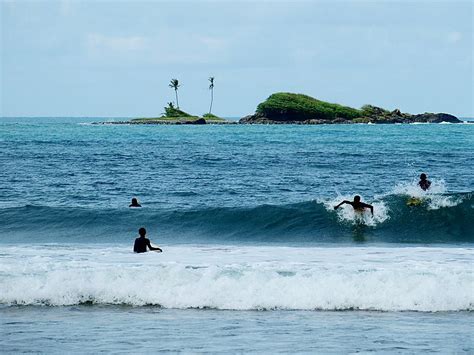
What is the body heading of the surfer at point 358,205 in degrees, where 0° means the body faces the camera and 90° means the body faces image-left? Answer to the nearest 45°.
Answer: approximately 0°

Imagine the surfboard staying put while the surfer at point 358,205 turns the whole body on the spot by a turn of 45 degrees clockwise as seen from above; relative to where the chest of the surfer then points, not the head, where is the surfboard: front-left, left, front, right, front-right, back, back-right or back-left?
back
